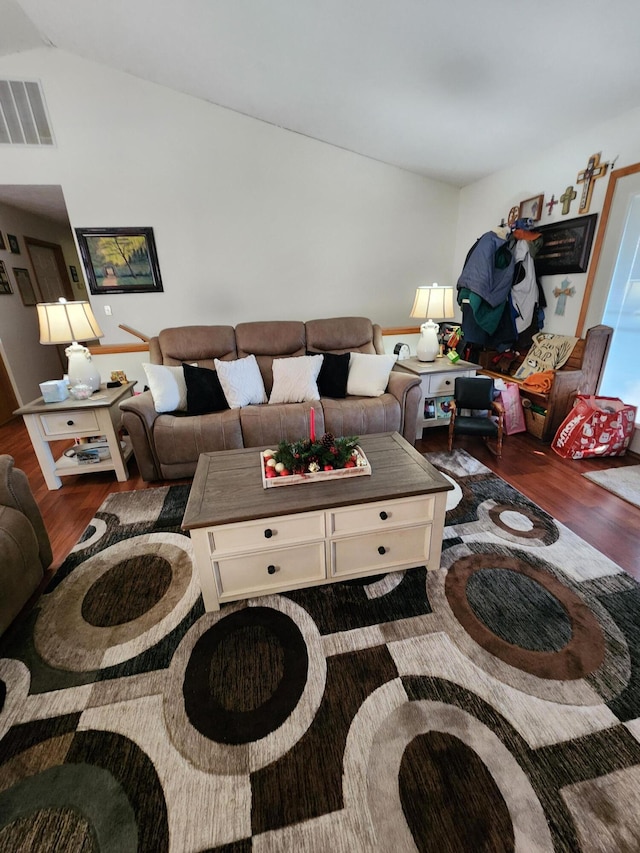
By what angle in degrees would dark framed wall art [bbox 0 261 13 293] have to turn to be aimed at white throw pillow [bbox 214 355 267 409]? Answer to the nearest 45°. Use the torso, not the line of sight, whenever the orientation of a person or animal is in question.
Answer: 0° — it already faces it

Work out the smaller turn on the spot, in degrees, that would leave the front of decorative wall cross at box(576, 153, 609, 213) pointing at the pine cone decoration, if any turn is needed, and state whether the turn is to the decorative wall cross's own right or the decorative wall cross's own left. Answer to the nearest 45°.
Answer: approximately 45° to the decorative wall cross's own left

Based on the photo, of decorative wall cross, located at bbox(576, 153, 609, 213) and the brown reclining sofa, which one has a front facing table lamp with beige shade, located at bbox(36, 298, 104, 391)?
the decorative wall cross

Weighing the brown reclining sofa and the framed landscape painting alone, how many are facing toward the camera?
2

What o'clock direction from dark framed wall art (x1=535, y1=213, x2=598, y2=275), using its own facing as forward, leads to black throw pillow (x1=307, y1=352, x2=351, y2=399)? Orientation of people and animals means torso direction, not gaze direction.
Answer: The black throw pillow is roughly at 12 o'clock from the dark framed wall art.

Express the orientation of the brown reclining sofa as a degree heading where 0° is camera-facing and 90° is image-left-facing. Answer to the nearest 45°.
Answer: approximately 0°

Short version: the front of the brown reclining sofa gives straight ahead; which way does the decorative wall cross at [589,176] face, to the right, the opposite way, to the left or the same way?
to the right

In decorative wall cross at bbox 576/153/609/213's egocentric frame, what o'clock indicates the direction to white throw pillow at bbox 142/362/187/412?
The white throw pillow is roughly at 12 o'clock from the decorative wall cross.

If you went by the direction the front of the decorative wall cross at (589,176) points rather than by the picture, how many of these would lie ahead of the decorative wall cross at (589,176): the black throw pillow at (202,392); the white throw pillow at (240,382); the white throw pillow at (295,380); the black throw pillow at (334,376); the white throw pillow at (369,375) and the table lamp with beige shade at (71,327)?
6

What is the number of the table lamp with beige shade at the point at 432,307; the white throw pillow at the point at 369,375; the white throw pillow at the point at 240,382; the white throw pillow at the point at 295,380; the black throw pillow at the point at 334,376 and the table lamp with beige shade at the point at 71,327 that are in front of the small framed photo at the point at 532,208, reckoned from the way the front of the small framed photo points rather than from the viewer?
6

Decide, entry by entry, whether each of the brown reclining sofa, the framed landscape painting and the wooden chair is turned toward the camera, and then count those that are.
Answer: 3

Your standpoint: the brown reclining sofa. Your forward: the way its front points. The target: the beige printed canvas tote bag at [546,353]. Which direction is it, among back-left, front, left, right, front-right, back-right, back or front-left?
left

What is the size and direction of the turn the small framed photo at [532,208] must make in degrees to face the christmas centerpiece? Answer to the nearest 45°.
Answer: approximately 45° to its left

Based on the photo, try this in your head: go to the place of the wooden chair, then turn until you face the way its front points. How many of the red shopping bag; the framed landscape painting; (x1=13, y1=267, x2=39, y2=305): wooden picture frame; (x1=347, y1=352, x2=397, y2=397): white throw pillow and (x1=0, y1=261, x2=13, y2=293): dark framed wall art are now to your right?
4

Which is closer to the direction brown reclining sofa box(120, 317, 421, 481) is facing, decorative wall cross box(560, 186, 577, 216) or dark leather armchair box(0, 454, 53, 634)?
the dark leather armchair

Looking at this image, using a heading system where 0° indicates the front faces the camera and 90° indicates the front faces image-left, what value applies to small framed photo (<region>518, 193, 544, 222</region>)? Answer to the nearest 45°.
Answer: approximately 45°
